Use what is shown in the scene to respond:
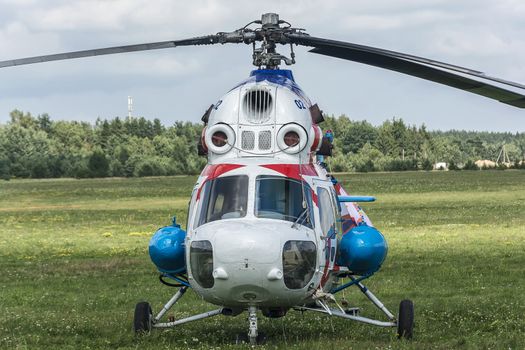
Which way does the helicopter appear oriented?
toward the camera
